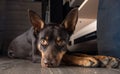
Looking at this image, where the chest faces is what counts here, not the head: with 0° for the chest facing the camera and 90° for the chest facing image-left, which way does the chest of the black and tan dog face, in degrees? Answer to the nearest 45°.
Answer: approximately 315°
